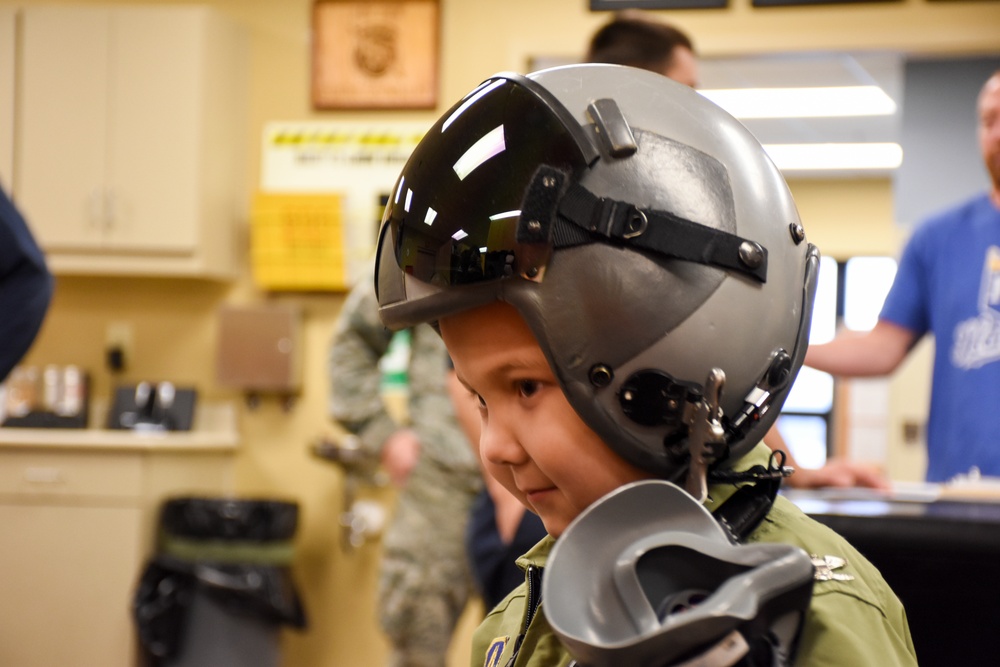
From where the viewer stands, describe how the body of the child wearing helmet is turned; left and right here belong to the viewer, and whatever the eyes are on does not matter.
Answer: facing the viewer and to the left of the viewer

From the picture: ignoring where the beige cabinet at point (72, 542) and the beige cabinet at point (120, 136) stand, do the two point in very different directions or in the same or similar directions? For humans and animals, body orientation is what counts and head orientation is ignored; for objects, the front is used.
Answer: same or similar directions

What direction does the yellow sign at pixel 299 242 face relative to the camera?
toward the camera

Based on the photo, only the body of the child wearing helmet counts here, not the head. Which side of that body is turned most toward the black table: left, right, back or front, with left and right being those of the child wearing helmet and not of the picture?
back

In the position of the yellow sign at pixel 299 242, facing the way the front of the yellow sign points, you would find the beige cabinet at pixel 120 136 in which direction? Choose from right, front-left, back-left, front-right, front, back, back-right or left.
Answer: right

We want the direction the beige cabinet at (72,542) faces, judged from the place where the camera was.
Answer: facing the viewer

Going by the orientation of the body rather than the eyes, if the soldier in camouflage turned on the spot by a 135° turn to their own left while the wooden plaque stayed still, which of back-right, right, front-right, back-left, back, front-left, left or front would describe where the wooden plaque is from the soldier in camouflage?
front

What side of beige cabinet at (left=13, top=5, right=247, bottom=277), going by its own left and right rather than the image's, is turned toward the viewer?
front

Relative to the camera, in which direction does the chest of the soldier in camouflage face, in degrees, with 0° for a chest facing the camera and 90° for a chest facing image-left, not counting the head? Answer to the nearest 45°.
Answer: approximately 315°
